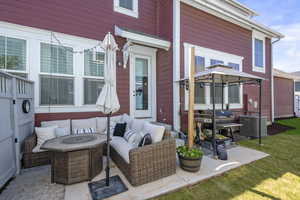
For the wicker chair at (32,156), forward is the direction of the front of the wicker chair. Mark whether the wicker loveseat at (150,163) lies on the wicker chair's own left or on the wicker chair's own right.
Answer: on the wicker chair's own right

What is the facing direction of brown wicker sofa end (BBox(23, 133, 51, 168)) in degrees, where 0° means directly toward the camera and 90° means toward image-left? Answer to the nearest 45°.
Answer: approximately 270°

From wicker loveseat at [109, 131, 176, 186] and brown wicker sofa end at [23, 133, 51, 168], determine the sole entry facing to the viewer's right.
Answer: the brown wicker sofa end

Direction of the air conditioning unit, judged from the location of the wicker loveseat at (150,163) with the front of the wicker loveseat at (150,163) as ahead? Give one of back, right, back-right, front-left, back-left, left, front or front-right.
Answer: back

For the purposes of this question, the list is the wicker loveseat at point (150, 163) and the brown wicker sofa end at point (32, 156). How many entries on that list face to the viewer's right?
1

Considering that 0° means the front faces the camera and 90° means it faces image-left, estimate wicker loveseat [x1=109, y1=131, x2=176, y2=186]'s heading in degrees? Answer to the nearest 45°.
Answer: approximately 45°

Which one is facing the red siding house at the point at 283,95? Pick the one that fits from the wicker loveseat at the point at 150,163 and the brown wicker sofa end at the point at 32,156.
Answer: the brown wicker sofa end

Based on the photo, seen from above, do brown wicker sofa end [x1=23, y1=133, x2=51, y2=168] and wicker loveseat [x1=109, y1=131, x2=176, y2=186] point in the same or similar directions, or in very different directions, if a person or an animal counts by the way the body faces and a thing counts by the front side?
very different directions

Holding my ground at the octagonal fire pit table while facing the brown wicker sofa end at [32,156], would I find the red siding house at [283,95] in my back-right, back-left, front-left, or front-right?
back-right

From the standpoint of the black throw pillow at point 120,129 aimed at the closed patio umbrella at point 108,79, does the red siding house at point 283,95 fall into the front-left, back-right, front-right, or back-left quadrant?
back-left

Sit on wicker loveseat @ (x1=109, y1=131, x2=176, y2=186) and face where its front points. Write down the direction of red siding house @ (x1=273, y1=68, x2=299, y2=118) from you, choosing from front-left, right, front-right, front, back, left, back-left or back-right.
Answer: back
